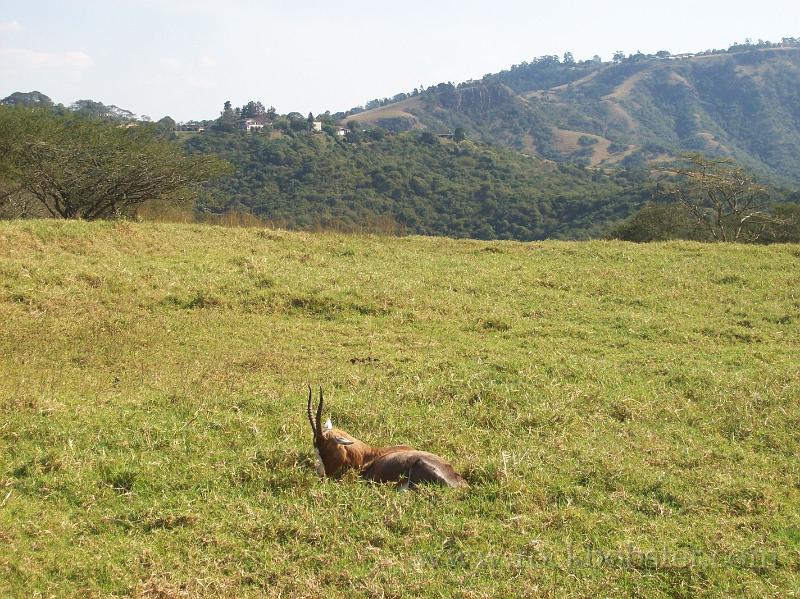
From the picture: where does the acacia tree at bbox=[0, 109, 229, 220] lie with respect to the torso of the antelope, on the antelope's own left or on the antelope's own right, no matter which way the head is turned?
on the antelope's own right

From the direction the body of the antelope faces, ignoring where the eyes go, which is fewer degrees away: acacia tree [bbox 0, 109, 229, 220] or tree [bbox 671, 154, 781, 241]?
the acacia tree

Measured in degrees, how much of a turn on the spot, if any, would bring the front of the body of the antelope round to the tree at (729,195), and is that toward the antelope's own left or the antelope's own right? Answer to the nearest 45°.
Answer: approximately 135° to the antelope's own right

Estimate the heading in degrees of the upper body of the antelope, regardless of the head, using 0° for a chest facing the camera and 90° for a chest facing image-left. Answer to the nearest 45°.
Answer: approximately 90°
